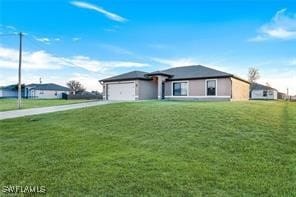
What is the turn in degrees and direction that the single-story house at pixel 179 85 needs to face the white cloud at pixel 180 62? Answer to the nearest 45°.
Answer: approximately 135° to its right

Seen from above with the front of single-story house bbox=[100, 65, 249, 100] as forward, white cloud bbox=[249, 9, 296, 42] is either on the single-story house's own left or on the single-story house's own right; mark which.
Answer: on the single-story house's own left

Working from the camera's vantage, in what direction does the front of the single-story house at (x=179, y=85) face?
facing the viewer and to the left of the viewer
